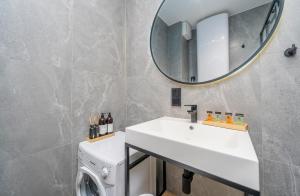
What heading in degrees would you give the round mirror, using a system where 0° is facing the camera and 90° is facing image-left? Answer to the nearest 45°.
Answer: approximately 45°

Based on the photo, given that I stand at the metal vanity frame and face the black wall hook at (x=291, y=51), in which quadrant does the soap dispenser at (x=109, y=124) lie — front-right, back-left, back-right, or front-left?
back-left

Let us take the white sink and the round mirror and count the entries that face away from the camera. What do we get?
0

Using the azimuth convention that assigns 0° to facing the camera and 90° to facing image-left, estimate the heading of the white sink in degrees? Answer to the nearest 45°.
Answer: approximately 45°

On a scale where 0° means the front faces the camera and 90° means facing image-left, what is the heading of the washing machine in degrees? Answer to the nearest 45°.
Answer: approximately 45°

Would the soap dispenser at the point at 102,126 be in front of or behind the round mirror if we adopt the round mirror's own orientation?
in front

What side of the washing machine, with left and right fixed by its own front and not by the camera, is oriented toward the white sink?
left
